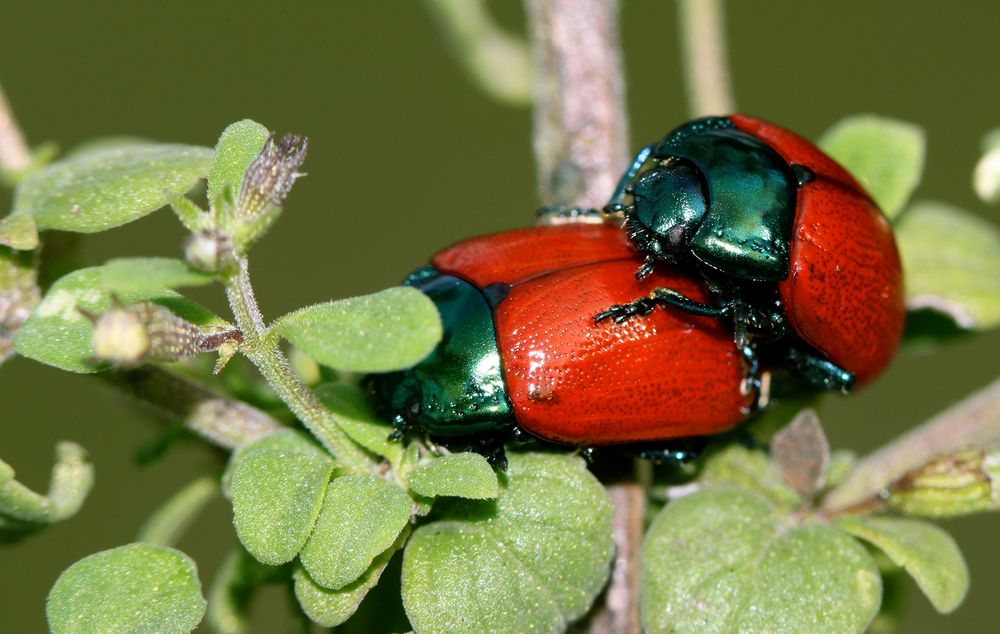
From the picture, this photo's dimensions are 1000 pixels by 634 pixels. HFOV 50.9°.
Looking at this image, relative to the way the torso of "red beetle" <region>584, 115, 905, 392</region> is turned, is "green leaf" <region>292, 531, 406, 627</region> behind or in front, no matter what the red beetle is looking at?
in front

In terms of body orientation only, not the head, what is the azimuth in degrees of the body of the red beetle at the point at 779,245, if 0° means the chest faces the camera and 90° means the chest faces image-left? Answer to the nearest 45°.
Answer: approximately 45°

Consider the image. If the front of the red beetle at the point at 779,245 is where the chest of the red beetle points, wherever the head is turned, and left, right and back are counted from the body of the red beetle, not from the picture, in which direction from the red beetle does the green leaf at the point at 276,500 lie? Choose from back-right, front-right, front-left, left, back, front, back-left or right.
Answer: front

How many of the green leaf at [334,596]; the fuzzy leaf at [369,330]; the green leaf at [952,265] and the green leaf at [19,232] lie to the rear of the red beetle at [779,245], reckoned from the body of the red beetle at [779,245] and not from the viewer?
1

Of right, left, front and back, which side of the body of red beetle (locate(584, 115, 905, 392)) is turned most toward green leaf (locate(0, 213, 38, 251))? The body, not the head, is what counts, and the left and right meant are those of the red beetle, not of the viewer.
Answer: front

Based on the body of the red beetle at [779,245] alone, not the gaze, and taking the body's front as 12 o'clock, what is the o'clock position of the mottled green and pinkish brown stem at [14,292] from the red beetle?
The mottled green and pinkish brown stem is roughly at 1 o'clock from the red beetle.

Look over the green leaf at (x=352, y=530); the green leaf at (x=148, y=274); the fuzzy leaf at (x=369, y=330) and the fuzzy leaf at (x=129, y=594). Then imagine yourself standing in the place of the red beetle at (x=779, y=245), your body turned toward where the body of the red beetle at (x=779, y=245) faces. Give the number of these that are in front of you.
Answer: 4

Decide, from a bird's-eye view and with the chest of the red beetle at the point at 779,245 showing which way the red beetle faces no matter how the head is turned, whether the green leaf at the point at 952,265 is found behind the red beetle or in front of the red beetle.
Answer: behind

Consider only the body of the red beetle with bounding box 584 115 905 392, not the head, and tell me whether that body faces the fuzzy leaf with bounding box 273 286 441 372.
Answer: yes

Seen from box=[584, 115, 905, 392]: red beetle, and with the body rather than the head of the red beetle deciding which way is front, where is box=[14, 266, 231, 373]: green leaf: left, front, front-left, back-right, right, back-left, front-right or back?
front

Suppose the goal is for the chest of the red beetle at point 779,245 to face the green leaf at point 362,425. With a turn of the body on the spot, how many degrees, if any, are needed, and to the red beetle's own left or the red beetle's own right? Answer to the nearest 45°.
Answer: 0° — it already faces it

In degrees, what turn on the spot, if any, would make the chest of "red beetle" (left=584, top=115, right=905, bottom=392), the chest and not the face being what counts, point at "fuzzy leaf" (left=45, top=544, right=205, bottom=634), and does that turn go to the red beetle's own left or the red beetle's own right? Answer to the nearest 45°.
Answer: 0° — it already faces it

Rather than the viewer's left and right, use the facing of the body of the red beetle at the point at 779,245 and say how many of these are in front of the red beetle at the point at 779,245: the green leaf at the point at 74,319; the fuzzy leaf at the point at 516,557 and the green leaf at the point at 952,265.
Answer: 2

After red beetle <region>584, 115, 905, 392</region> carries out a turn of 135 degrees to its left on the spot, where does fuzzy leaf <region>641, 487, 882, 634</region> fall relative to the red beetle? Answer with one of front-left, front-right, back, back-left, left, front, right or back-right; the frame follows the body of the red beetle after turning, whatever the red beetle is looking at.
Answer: right

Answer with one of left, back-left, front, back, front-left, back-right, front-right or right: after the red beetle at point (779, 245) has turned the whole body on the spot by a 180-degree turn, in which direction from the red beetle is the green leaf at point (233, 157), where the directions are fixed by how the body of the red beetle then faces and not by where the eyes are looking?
back
